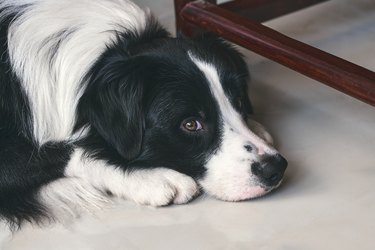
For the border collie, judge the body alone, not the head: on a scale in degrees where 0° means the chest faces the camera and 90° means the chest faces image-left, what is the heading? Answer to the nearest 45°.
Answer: approximately 315°
